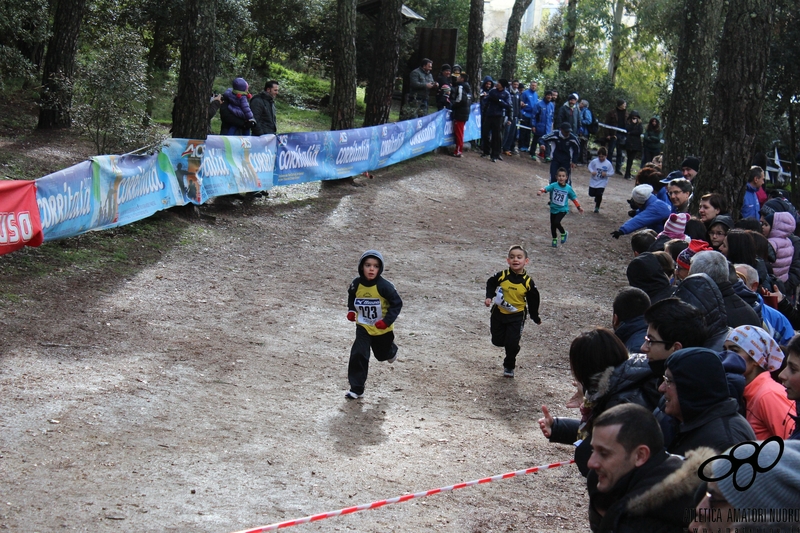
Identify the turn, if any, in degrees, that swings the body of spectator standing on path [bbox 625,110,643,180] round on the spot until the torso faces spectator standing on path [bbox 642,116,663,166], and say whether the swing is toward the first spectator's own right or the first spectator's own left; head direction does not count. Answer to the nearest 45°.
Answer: approximately 90° to the first spectator's own left

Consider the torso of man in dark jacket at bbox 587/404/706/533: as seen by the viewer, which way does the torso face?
to the viewer's left

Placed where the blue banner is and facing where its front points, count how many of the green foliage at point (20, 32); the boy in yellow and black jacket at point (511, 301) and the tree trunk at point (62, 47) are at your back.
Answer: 2

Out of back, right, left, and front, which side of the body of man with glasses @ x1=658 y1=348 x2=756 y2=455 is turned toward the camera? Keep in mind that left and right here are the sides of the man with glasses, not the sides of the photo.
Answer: left

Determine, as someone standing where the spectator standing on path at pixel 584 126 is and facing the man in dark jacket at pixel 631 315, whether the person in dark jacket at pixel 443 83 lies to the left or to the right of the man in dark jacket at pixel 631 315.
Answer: right

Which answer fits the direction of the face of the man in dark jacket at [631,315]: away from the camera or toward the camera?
away from the camera

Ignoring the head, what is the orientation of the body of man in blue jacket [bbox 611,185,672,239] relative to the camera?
to the viewer's left

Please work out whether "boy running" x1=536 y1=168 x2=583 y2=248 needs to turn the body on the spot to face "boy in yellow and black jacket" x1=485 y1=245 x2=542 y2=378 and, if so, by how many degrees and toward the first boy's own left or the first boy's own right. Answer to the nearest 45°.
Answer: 0° — they already face them
